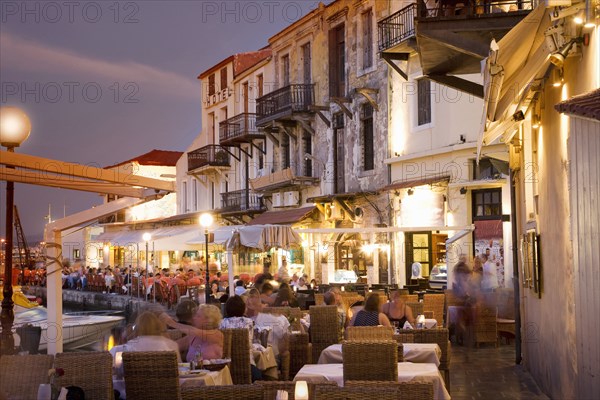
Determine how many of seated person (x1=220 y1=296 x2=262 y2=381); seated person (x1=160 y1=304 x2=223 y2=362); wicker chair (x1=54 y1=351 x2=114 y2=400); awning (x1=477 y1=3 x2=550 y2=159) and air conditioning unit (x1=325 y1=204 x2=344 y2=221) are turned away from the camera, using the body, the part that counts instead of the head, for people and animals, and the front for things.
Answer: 2

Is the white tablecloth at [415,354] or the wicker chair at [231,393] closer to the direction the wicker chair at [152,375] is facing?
the white tablecloth

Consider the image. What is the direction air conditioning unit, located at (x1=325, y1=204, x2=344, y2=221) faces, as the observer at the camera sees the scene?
facing the viewer and to the left of the viewer

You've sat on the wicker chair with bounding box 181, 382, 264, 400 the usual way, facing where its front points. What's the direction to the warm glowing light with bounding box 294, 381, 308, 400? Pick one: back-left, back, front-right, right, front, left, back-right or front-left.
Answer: back-right

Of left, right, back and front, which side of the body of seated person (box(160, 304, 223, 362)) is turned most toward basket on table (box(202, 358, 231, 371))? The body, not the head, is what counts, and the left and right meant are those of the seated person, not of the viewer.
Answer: left

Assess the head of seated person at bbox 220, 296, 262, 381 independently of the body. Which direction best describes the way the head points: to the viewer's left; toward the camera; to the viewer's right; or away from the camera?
away from the camera

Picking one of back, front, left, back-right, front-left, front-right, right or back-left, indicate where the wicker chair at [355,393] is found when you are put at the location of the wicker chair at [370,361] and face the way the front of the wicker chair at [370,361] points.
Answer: back

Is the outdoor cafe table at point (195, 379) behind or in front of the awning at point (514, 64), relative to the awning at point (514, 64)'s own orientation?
in front

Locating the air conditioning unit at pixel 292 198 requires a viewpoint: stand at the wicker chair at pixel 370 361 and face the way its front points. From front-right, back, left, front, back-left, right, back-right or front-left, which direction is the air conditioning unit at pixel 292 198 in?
front

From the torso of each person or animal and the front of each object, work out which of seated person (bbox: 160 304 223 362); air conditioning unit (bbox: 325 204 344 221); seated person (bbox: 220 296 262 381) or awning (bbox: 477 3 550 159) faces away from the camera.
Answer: seated person (bbox: 220 296 262 381)

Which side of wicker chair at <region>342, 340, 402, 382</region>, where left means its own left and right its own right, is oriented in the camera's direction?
back

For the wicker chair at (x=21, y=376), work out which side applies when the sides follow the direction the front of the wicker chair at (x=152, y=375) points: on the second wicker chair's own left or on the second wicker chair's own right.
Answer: on the second wicker chair's own left

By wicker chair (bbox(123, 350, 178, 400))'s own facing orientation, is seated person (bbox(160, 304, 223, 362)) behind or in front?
in front

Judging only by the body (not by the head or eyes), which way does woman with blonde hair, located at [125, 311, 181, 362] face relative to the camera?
away from the camera

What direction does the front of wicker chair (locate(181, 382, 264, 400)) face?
away from the camera
